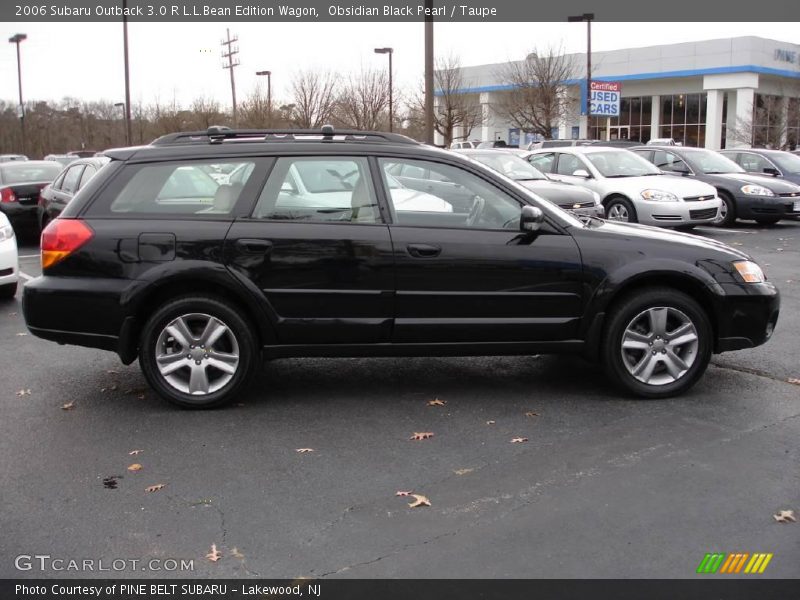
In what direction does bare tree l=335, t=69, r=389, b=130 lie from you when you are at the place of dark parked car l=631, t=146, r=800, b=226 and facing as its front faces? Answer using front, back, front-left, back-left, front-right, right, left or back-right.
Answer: back

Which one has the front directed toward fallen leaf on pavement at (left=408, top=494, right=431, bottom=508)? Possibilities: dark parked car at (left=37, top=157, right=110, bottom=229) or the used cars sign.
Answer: the used cars sign

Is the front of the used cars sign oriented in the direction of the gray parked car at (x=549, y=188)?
yes

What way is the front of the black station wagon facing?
to the viewer's right

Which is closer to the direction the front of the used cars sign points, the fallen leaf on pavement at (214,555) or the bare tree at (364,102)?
the fallen leaf on pavement

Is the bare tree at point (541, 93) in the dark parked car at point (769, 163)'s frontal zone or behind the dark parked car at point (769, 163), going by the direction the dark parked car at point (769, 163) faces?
behind

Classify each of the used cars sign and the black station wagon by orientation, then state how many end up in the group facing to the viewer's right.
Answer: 1

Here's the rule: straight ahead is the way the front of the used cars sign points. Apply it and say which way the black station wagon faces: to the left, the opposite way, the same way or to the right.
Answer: to the left

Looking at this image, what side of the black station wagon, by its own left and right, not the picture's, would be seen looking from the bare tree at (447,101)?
left
